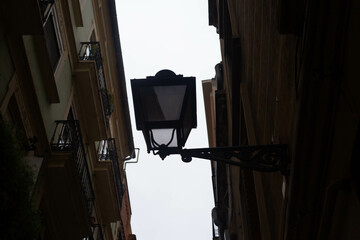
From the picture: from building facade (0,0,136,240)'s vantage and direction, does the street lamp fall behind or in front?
in front

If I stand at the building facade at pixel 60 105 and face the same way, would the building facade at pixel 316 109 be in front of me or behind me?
in front

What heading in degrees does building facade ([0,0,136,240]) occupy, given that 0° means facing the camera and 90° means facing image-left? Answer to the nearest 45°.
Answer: approximately 315°
